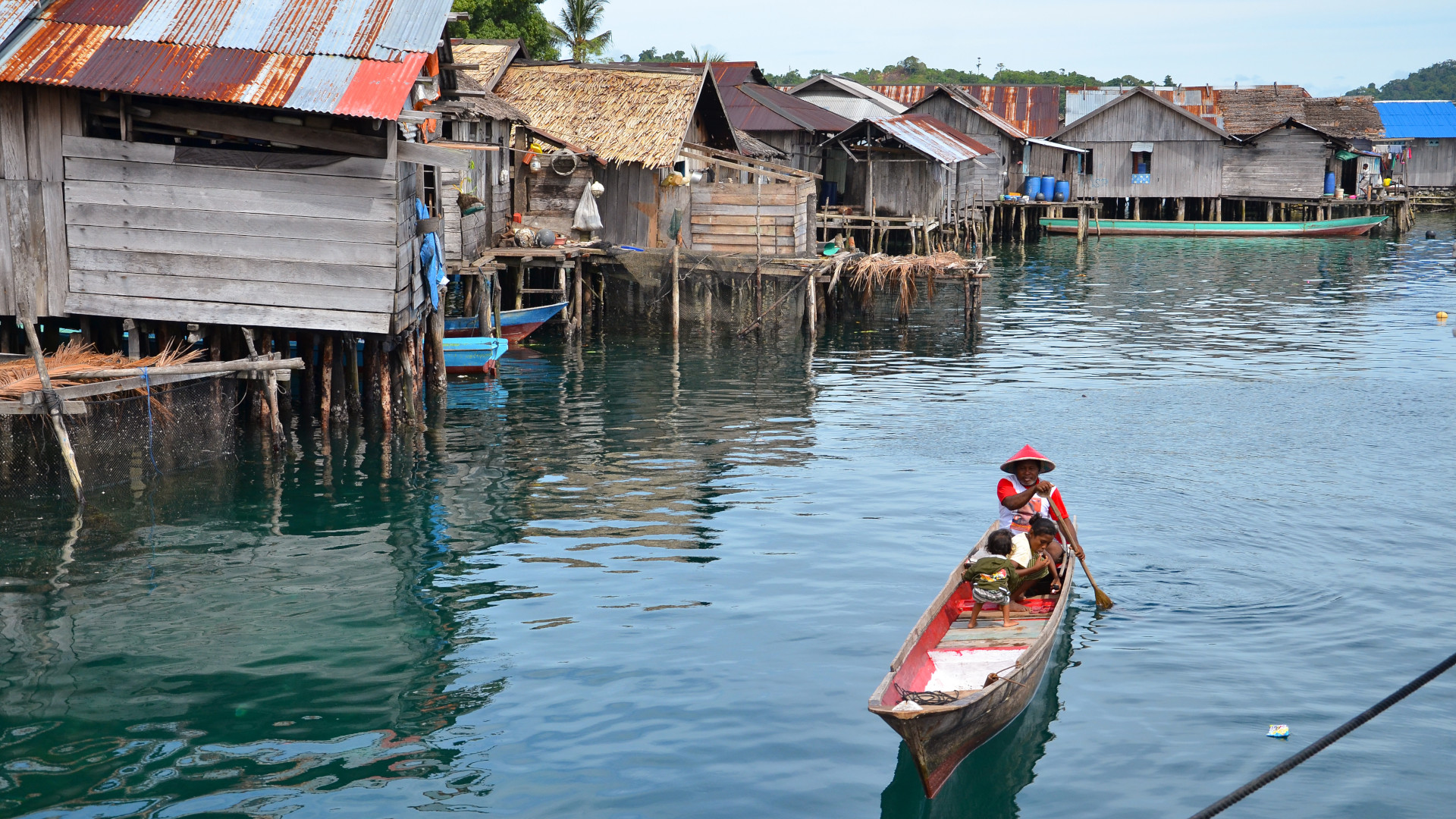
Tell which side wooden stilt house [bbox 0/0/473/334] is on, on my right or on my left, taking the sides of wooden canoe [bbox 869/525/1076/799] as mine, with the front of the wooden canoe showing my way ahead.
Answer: on my right

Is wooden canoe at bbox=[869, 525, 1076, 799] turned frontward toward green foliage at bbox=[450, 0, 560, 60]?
no

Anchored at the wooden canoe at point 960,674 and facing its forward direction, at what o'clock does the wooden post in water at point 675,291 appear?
The wooden post in water is roughly at 4 o'clock from the wooden canoe.

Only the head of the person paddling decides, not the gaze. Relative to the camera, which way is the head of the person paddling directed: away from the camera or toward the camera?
toward the camera

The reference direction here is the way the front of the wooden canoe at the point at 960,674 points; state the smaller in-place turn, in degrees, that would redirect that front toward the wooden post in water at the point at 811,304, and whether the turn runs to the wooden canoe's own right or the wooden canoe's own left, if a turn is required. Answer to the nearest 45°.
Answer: approximately 135° to the wooden canoe's own right

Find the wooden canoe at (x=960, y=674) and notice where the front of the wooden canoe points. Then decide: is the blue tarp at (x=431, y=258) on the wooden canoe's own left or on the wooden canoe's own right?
on the wooden canoe's own right

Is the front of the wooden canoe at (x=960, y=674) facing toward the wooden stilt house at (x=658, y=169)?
no

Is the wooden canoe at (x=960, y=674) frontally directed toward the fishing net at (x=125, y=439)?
no

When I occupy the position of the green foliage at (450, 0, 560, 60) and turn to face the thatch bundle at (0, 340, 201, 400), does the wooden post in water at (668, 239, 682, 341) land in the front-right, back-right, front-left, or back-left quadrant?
front-left

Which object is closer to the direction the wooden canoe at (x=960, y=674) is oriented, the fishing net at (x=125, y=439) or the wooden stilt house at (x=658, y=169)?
the fishing net

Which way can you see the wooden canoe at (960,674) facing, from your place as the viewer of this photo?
facing the viewer and to the left of the viewer
